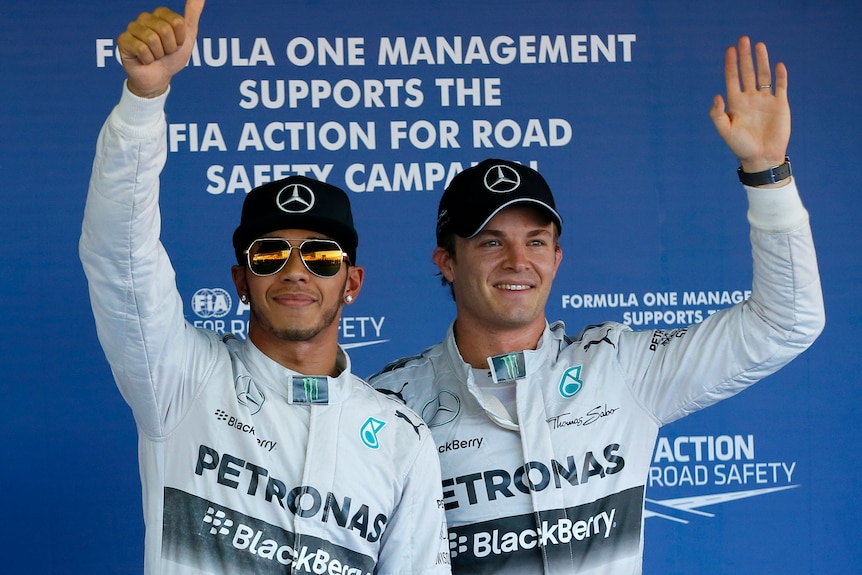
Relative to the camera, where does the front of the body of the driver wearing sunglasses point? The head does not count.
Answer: toward the camera
